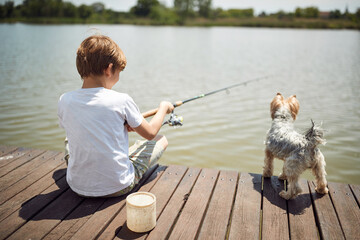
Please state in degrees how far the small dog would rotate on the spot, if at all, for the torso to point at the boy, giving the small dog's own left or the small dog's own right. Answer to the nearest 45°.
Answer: approximately 90° to the small dog's own left

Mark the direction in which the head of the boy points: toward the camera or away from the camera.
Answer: away from the camera

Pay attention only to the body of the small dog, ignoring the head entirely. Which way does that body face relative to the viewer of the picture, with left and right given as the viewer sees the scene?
facing away from the viewer and to the left of the viewer
